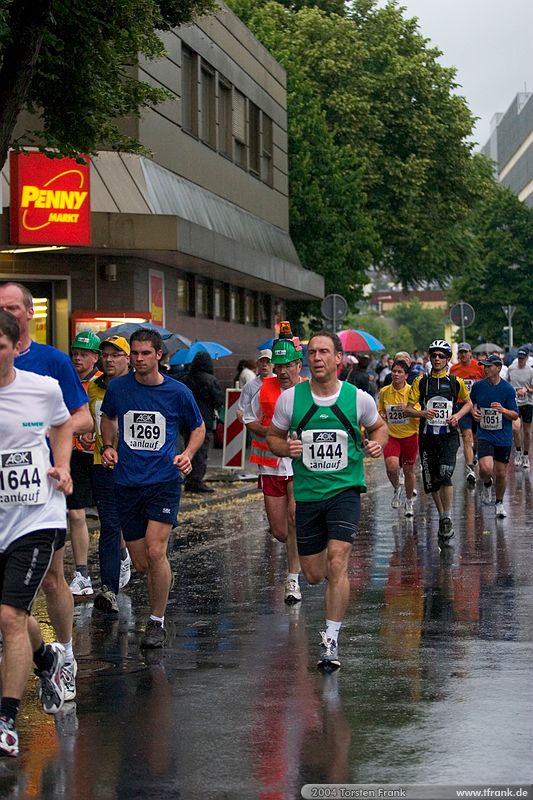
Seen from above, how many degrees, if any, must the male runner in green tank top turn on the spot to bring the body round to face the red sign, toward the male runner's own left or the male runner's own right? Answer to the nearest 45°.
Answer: approximately 180°

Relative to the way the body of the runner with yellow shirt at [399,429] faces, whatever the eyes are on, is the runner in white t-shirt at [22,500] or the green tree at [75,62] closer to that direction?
the runner in white t-shirt

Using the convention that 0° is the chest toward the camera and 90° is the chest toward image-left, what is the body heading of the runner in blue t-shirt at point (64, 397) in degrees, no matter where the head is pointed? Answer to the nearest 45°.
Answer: approximately 45°

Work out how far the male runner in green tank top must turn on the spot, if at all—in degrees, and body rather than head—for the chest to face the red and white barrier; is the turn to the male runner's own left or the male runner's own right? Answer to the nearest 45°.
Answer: approximately 180°

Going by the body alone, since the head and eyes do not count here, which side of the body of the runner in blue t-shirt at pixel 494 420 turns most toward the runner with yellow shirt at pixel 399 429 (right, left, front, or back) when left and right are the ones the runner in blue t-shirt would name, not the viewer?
right

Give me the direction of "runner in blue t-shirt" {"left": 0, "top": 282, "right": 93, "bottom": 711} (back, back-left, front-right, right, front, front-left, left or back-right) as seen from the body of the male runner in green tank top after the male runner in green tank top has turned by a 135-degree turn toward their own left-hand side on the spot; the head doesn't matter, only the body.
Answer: back

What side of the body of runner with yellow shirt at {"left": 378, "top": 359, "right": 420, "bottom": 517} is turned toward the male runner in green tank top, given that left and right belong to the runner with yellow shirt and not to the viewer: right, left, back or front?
front

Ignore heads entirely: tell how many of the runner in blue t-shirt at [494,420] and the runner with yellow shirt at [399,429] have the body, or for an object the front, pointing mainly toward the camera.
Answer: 2

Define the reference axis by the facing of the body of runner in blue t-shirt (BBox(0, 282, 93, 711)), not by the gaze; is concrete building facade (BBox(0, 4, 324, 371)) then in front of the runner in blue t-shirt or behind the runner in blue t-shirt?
behind

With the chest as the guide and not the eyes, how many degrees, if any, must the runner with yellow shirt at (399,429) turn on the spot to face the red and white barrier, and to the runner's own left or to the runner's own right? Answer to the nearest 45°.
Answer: approximately 135° to the runner's own right
